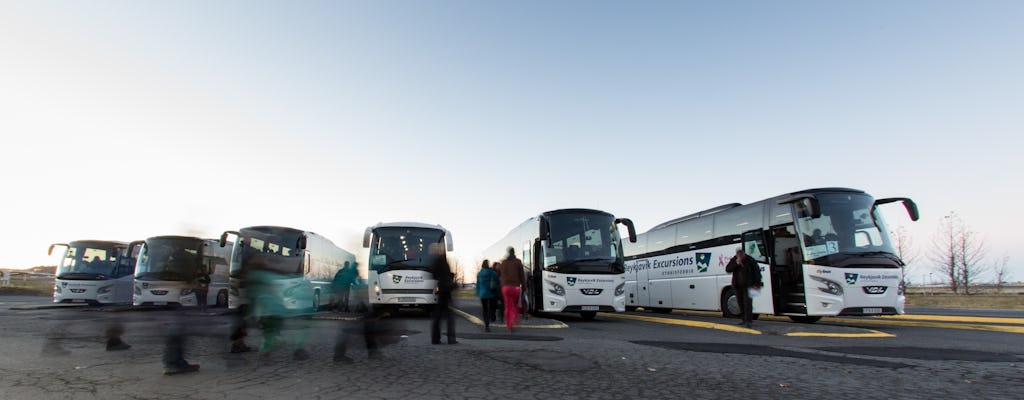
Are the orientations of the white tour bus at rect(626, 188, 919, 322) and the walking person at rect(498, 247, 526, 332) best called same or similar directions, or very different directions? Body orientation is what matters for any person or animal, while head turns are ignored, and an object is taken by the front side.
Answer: very different directions

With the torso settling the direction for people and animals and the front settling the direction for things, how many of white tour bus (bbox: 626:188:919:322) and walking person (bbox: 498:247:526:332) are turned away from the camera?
1

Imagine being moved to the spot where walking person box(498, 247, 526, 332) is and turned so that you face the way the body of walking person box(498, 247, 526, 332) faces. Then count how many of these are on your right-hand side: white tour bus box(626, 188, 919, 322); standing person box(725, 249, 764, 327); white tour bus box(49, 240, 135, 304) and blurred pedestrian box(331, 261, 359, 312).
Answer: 2

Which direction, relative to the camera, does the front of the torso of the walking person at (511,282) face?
away from the camera

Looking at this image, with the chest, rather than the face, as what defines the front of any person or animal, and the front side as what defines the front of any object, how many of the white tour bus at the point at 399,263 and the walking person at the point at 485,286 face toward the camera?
1

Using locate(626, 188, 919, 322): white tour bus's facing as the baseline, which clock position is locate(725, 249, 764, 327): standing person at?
The standing person is roughly at 1 o'clock from the white tour bus.

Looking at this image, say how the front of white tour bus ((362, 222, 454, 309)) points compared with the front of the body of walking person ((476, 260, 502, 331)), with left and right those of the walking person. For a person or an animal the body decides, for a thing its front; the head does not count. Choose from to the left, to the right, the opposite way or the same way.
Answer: the opposite way

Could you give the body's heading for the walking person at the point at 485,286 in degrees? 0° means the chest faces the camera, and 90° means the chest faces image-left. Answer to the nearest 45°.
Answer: approximately 180°

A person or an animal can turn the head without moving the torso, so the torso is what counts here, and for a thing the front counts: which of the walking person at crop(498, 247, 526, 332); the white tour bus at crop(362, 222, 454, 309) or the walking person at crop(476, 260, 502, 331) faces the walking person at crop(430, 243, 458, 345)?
the white tour bus

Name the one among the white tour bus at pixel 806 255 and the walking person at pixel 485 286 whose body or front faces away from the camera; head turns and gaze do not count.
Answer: the walking person

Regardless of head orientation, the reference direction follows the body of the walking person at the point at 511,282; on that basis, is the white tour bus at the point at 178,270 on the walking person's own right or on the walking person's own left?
on the walking person's own left
